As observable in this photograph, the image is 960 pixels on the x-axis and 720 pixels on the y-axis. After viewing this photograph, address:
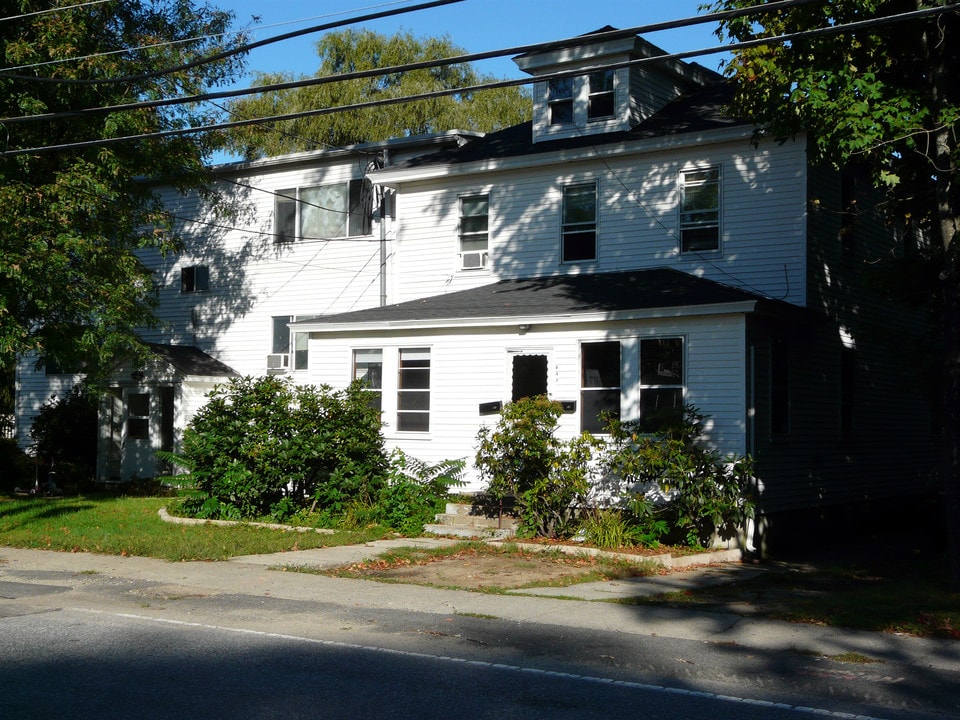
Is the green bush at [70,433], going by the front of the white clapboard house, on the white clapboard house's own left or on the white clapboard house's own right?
on the white clapboard house's own right

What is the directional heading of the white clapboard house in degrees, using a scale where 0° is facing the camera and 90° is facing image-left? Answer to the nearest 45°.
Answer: approximately 45°

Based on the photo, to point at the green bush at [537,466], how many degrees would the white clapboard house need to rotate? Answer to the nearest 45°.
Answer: approximately 45° to its left

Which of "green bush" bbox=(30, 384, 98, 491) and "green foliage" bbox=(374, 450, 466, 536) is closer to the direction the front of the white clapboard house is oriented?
the green foliage
